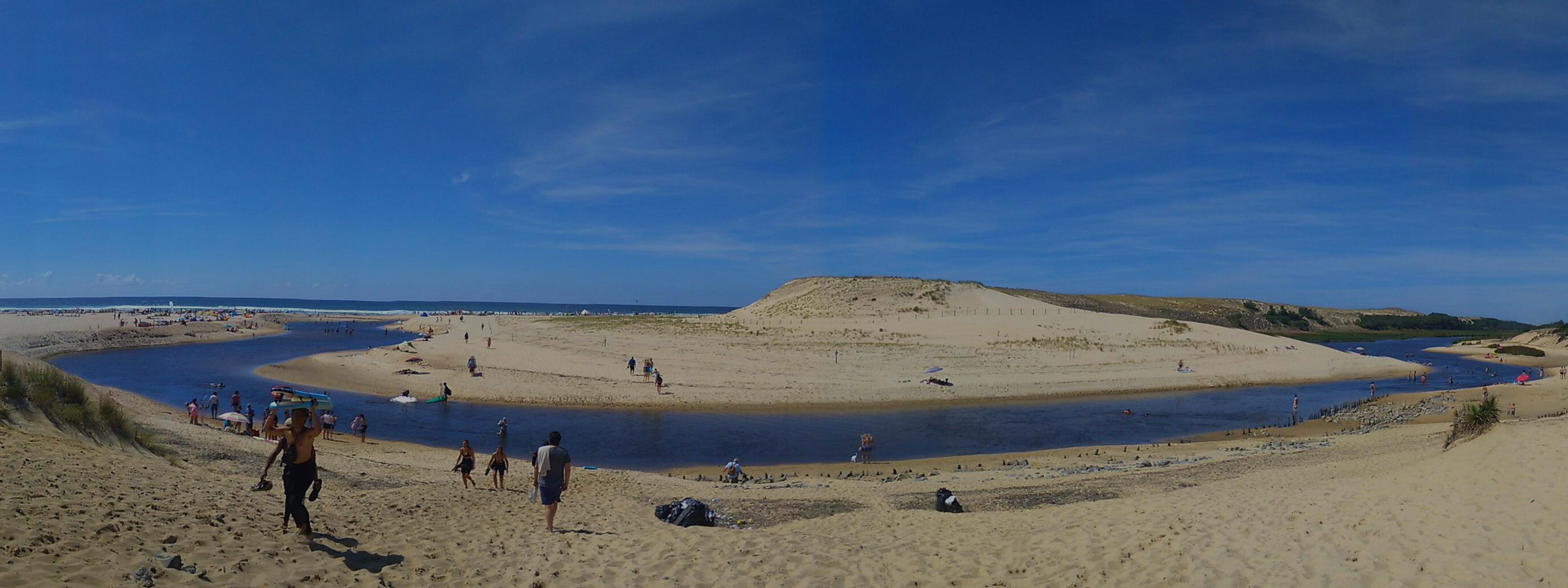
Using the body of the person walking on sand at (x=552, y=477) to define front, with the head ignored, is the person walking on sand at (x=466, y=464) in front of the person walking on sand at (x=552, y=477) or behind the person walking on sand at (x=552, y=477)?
in front

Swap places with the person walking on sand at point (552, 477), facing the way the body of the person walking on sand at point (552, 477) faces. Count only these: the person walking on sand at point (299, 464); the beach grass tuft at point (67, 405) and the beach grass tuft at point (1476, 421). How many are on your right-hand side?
1

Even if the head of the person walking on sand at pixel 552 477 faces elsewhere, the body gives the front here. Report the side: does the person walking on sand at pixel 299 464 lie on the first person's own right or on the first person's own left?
on the first person's own left

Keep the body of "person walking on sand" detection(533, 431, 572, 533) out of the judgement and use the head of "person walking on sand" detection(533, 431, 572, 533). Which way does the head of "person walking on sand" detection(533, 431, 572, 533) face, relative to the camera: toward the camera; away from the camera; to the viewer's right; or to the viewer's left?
away from the camera

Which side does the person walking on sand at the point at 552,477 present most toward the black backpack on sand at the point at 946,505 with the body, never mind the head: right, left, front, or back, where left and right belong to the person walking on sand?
right

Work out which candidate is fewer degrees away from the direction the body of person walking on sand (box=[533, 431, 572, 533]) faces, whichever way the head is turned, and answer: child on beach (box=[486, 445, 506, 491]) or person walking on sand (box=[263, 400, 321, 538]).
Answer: the child on beach

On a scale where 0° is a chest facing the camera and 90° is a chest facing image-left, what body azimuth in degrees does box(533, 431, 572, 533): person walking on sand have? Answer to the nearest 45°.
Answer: approximately 180°

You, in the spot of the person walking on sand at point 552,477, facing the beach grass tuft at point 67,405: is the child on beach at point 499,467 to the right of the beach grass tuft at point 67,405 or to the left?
right

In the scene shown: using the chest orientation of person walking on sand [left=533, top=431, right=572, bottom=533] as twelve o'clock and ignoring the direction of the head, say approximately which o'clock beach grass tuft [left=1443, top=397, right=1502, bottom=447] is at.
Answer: The beach grass tuft is roughly at 3 o'clock from the person walking on sand.

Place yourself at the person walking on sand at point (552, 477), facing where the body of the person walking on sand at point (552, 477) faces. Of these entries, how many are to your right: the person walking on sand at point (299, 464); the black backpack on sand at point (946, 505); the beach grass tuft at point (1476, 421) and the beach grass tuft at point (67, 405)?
2

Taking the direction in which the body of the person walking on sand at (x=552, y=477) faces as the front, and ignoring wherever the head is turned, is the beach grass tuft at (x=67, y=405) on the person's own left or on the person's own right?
on the person's own left

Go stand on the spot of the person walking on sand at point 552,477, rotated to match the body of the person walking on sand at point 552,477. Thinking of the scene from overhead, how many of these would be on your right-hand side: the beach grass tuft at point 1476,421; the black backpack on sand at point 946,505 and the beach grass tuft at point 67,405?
2
